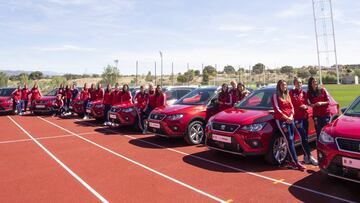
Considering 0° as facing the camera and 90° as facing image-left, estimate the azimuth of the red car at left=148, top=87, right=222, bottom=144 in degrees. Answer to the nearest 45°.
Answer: approximately 45°

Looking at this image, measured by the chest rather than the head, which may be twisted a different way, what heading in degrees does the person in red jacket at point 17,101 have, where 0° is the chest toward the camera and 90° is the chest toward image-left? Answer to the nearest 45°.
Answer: approximately 0°

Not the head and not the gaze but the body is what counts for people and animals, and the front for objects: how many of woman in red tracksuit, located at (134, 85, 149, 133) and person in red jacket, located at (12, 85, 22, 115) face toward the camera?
2

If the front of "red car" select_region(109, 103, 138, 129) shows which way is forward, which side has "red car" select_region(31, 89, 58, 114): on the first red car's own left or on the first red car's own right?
on the first red car's own right

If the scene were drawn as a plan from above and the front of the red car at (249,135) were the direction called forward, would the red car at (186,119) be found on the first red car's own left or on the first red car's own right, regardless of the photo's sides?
on the first red car's own right

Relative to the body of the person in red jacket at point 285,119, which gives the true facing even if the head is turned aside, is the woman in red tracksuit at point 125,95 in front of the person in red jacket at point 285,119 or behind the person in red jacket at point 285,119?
behind

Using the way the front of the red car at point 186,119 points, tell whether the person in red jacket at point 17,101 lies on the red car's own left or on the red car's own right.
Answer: on the red car's own right

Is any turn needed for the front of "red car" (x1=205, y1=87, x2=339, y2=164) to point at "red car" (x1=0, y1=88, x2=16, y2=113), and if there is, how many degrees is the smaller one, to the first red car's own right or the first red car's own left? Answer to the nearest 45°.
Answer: approximately 90° to the first red car's own right
